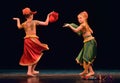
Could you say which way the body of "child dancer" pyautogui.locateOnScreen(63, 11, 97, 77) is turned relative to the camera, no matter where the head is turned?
to the viewer's left

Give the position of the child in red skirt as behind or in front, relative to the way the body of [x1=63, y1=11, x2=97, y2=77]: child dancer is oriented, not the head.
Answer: in front

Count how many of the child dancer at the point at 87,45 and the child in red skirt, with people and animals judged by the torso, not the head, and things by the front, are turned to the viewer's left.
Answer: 1
